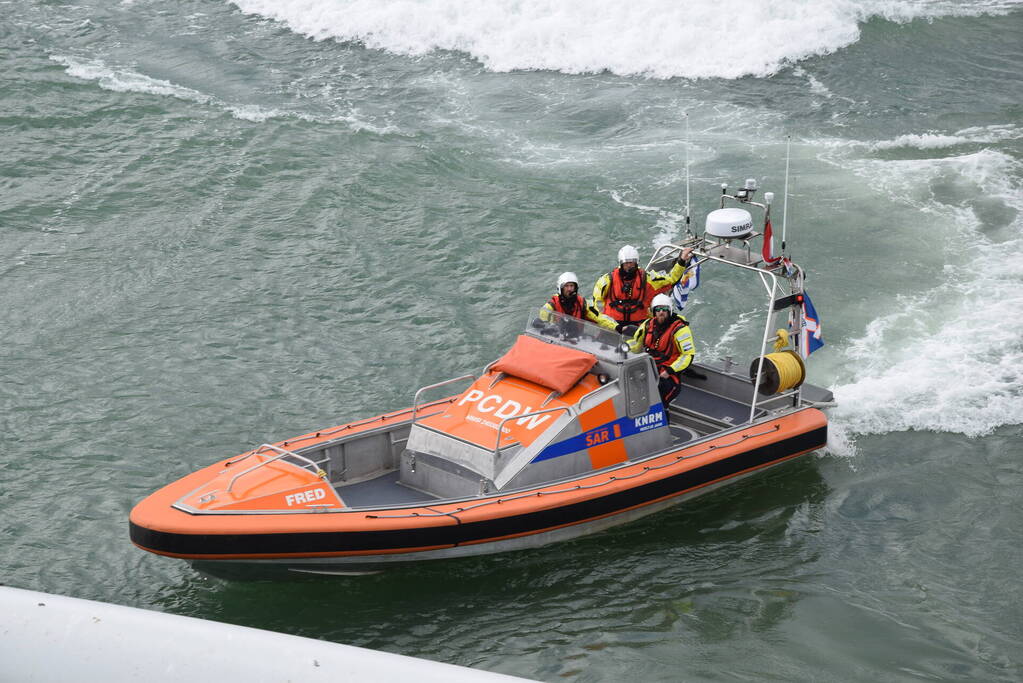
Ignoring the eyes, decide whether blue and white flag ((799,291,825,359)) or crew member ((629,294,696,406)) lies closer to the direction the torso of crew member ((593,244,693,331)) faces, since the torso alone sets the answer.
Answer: the crew member

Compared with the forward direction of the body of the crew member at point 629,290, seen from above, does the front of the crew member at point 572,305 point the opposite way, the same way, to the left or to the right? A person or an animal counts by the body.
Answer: the same way

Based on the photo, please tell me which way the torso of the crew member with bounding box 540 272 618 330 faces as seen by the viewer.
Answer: toward the camera

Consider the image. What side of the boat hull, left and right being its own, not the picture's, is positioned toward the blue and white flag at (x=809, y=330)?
back

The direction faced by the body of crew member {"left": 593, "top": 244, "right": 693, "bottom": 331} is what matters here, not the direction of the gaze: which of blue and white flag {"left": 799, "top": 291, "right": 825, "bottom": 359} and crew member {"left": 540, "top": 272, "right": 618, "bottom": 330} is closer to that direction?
the crew member

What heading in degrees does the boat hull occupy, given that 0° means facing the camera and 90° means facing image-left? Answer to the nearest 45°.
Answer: approximately 45°

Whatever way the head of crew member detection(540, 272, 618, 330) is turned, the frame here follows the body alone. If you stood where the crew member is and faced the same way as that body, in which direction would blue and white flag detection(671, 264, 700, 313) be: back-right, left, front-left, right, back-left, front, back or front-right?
back-left

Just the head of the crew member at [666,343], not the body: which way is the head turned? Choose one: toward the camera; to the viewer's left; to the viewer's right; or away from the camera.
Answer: toward the camera

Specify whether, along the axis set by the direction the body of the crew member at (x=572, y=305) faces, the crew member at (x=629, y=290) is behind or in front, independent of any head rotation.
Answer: behind

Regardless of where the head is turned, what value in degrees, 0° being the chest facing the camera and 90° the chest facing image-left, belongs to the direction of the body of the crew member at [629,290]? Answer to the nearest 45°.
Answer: approximately 0°

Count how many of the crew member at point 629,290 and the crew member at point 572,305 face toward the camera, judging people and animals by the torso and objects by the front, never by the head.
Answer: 2
